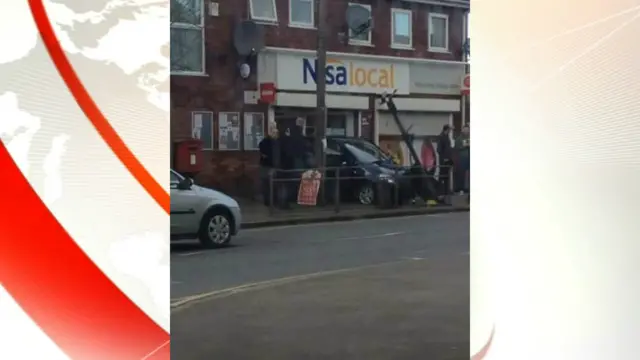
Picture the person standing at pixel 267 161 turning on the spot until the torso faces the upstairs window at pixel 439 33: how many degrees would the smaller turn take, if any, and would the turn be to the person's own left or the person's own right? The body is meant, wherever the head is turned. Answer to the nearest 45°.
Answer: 0° — they already face it
